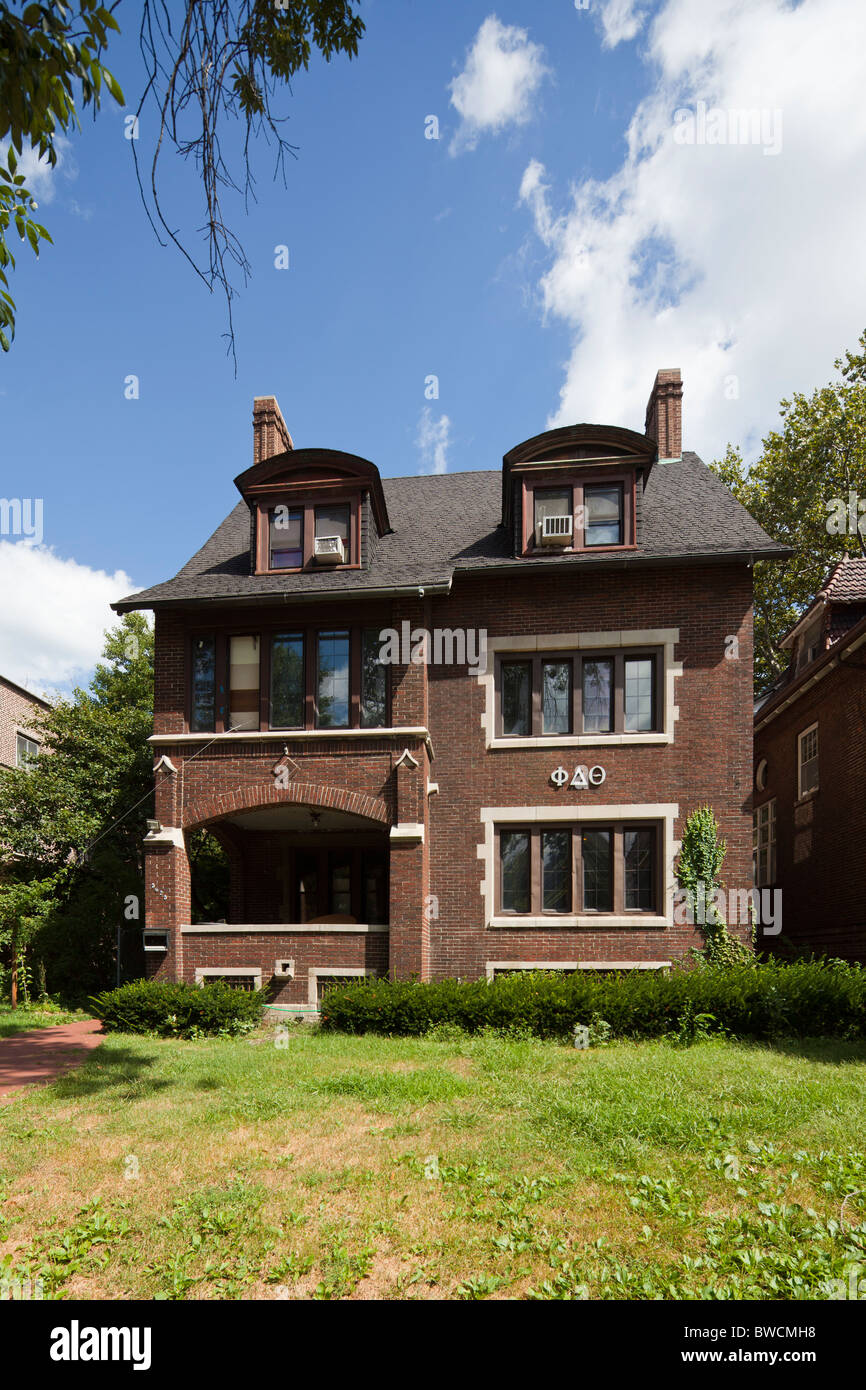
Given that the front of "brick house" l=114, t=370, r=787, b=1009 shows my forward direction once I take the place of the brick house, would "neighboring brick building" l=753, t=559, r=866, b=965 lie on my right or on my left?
on my left

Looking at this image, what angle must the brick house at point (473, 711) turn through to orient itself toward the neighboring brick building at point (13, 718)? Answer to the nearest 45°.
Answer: approximately 135° to its right

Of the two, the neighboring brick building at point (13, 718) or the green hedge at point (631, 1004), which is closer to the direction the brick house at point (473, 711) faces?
the green hedge

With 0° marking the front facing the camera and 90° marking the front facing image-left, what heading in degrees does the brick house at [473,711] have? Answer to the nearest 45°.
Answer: approximately 0°

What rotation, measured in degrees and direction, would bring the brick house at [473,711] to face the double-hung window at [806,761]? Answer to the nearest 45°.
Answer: approximately 135° to its left
